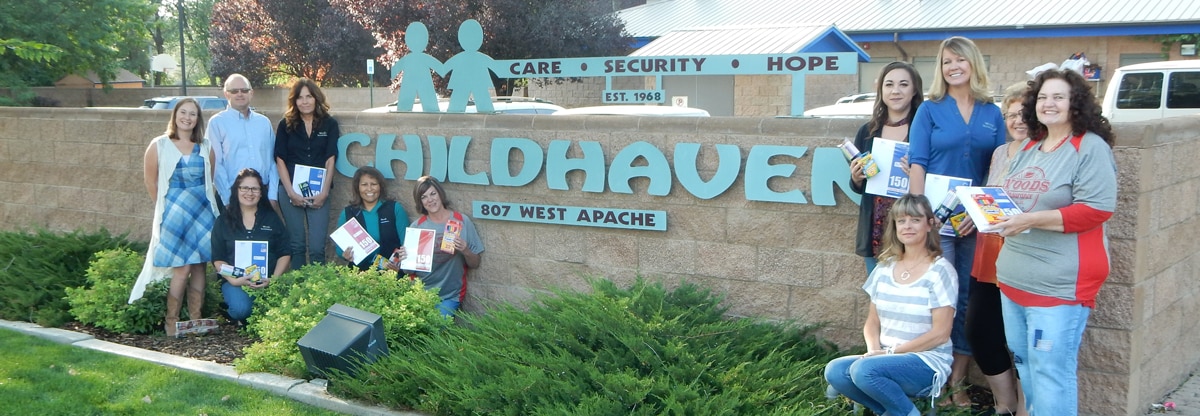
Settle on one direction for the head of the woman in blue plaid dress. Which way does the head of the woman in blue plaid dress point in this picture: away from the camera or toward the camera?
toward the camera

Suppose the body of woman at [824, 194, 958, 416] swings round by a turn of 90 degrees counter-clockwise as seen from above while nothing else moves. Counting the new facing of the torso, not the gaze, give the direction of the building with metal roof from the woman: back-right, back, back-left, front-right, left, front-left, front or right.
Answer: back-left

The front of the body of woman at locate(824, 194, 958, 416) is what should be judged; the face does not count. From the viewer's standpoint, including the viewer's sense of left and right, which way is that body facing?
facing the viewer and to the left of the viewer

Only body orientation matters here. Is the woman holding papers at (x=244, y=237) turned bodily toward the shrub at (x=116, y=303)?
no

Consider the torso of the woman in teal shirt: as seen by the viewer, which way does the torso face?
toward the camera

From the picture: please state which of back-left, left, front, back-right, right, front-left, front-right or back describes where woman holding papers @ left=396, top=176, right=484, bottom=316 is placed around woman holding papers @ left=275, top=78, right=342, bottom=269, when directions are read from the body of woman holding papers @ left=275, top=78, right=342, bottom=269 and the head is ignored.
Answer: front-left

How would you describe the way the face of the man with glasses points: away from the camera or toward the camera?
toward the camera

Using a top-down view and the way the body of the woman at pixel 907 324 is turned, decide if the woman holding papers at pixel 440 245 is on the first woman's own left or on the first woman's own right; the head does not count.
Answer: on the first woman's own right

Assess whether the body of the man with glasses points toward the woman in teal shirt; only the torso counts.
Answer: no

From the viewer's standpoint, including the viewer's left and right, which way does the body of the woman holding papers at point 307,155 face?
facing the viewer

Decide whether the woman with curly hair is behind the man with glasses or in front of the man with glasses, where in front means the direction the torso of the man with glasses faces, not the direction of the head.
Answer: in front
